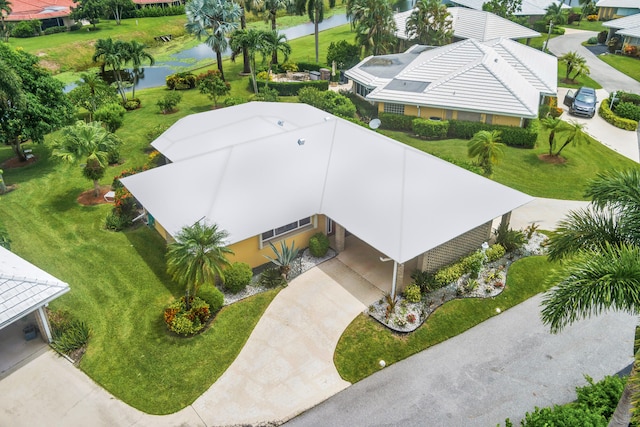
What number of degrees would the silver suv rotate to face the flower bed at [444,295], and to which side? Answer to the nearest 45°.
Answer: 0° — it already faces it

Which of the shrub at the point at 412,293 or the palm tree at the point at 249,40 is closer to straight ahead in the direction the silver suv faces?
the shrub

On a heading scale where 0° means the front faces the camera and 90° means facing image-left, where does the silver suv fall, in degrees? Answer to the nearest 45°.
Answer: approximately 0°

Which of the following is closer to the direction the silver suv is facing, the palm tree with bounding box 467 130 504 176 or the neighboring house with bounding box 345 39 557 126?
the palm tree

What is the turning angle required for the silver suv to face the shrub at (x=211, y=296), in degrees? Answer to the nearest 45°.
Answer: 0° — it already faces it

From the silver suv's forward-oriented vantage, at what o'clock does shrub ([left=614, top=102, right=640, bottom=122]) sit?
The shrub is roughly at 9 o'clock from the silver suv.

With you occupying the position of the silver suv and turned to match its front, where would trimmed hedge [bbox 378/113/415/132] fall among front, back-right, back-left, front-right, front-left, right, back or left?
front-right

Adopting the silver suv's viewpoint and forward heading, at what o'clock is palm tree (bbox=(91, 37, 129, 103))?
The palm tree is roughly at 2 o'clock from the silver suv.

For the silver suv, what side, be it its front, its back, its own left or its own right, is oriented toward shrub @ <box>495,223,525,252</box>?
front

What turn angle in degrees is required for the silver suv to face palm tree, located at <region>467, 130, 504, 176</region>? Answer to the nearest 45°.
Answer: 0° — it already faces it

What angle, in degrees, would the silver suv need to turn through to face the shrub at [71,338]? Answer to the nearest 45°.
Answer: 0° — it already faces it

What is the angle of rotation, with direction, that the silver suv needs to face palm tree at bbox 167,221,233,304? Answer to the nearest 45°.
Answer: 0° — it already faces it

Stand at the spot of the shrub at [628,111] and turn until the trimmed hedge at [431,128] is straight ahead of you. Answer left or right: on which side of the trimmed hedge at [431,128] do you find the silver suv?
right

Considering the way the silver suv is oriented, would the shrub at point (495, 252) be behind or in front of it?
in front

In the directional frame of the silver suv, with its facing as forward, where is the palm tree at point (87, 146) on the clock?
The palm tree is roughly at 1 o'clock from the silver suv.
